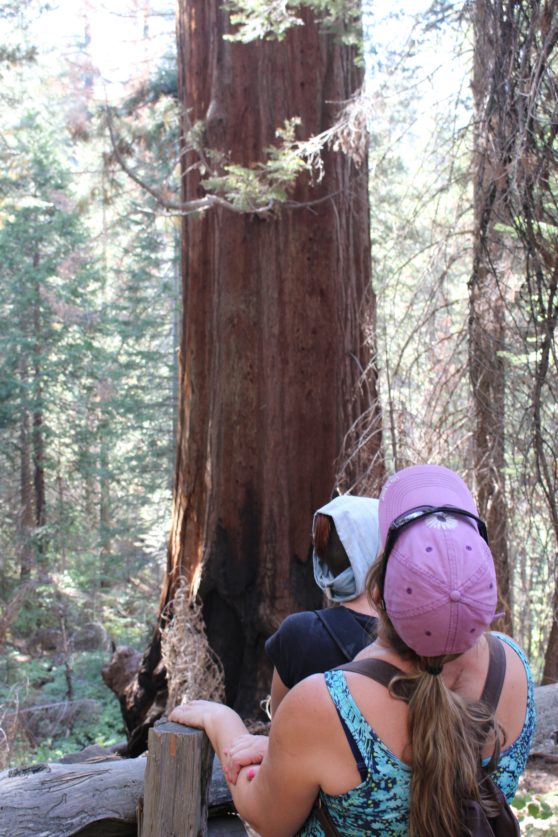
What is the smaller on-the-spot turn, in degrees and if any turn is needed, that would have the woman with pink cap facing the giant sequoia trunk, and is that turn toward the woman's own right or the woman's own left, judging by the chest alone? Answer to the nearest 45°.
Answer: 0° — they already face it

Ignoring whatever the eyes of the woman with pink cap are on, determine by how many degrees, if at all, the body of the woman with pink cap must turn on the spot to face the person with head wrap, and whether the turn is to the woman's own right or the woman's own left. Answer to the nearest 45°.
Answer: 0° — they already face them

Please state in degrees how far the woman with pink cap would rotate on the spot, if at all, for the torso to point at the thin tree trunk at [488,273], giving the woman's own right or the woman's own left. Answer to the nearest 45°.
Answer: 0° — they already face it

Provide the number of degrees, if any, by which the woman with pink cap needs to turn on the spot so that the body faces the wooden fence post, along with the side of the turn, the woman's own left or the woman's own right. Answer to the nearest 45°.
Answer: approximately 45° to the woman's own left

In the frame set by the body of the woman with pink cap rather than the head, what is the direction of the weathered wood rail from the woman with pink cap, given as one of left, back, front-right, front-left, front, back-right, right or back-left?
front-left

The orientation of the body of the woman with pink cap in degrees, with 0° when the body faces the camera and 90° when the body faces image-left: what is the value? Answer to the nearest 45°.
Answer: approximately 180°

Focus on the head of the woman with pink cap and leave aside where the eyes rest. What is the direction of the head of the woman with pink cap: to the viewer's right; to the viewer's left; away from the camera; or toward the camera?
away from the camera
